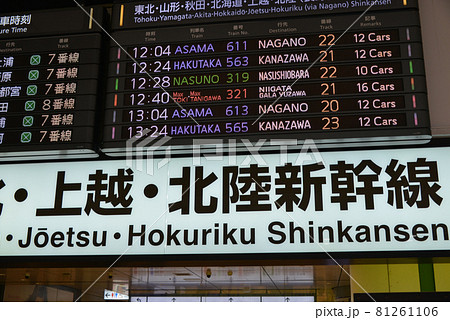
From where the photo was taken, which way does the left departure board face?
toward the camera

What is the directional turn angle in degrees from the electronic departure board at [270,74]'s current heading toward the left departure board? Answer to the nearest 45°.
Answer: approximately 90° to its right

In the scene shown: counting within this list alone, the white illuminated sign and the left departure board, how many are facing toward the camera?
2

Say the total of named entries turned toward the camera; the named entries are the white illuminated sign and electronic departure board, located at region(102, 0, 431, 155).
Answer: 2

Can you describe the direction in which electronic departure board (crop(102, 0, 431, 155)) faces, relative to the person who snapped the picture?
facing the viewer

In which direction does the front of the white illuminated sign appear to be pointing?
toward the camera

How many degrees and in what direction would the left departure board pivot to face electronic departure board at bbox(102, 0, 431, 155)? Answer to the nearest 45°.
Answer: approximately 45° to its left
